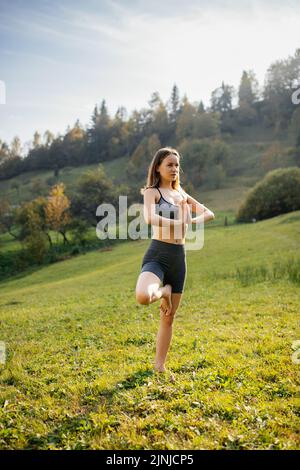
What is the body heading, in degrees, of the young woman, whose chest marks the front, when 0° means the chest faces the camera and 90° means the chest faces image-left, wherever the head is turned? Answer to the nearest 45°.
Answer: approximately 315°

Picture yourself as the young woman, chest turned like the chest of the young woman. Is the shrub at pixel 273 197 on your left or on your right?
on your left
